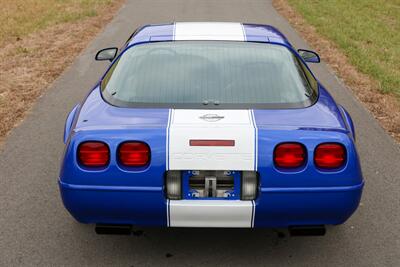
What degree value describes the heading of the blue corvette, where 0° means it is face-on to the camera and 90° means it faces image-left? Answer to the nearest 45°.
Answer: approximately 180°
